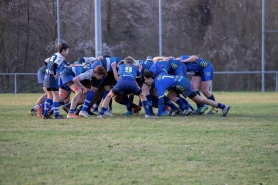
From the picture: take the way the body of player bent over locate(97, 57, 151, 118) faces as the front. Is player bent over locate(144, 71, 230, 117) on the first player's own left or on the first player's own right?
on the first player's own right

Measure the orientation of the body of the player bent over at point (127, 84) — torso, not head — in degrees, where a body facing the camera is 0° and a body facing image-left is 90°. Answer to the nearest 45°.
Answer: approximately 180°

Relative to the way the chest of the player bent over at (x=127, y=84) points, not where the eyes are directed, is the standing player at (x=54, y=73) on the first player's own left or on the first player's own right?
on the first player's own left
